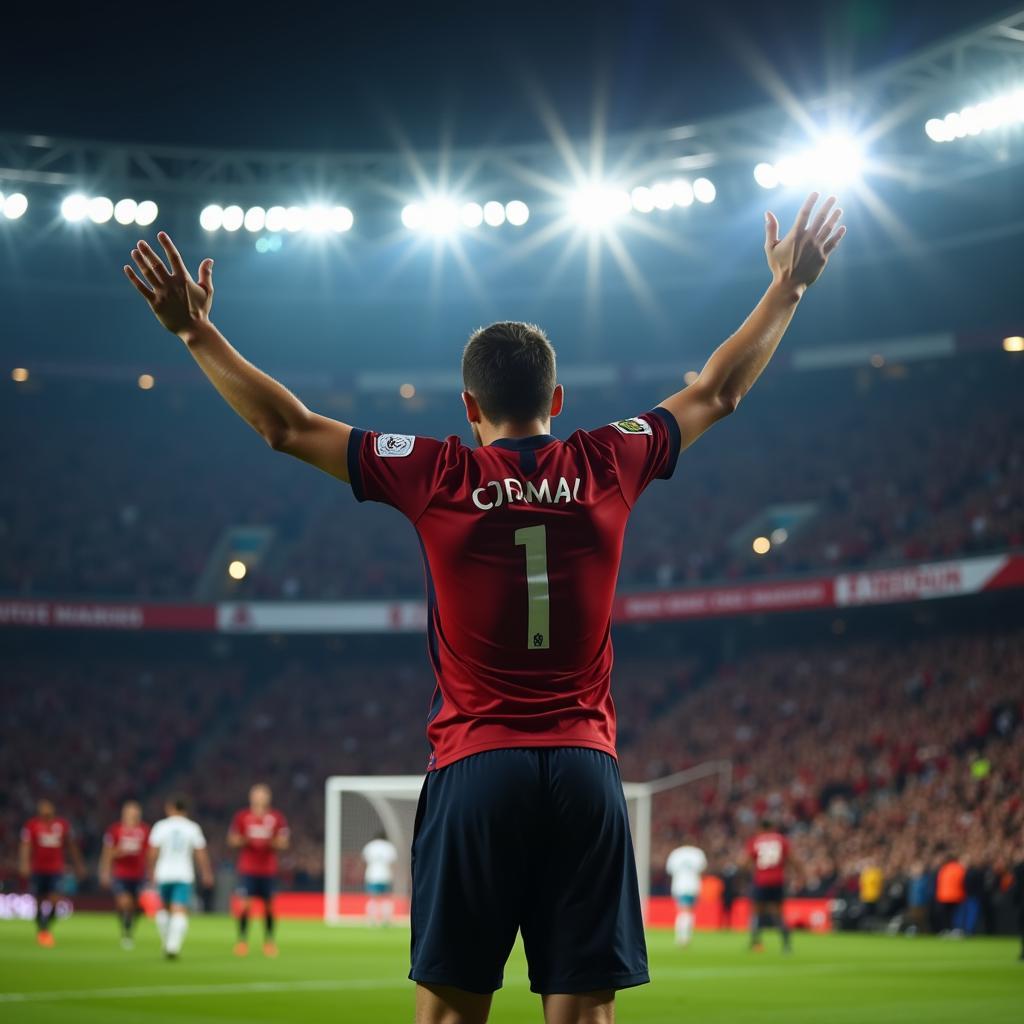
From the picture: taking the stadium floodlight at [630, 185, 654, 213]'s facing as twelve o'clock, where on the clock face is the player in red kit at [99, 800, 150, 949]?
The player in red kit is roughly at 1 o'clock from the stadium floodlight.

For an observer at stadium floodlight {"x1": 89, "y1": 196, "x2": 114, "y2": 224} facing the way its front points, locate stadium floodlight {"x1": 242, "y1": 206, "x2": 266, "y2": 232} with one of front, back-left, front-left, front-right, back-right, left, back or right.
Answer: left

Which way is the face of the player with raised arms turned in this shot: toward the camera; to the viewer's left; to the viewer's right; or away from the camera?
away from the camera

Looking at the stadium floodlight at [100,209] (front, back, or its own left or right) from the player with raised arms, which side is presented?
front

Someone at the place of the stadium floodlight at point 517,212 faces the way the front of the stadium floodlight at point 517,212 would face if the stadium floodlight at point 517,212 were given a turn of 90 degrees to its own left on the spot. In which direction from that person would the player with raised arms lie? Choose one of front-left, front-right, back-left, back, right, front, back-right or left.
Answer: right

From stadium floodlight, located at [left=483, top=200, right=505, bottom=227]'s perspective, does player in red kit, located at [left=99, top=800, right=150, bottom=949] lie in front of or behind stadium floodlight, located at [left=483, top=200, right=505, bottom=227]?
in front

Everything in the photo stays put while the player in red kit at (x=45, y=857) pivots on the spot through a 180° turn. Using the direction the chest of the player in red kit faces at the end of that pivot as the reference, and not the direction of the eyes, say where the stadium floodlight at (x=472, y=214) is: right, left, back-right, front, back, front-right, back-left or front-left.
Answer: front-right

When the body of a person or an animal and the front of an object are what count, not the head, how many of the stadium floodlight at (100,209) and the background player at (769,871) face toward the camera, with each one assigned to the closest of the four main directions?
1

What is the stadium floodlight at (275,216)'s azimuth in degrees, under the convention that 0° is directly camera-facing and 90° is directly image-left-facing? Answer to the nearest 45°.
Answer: approximately 0°

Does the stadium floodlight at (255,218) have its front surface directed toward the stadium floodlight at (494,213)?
no

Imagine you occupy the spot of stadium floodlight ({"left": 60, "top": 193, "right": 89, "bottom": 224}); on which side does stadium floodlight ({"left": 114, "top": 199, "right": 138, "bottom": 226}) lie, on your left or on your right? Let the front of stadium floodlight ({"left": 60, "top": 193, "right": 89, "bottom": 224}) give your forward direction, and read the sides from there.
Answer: on your left

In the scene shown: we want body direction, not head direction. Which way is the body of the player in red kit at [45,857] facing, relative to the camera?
toward the camera

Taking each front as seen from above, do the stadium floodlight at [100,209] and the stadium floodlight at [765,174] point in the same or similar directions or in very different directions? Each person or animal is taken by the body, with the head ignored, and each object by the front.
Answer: same or similar directions

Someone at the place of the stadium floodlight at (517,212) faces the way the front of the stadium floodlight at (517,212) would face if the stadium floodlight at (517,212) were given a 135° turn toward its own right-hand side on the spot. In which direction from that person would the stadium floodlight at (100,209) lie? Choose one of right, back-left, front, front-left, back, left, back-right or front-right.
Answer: front-left

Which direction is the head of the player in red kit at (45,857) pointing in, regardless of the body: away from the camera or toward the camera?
toward the camera

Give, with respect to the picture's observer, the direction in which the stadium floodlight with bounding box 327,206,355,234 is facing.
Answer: facing the viewer
